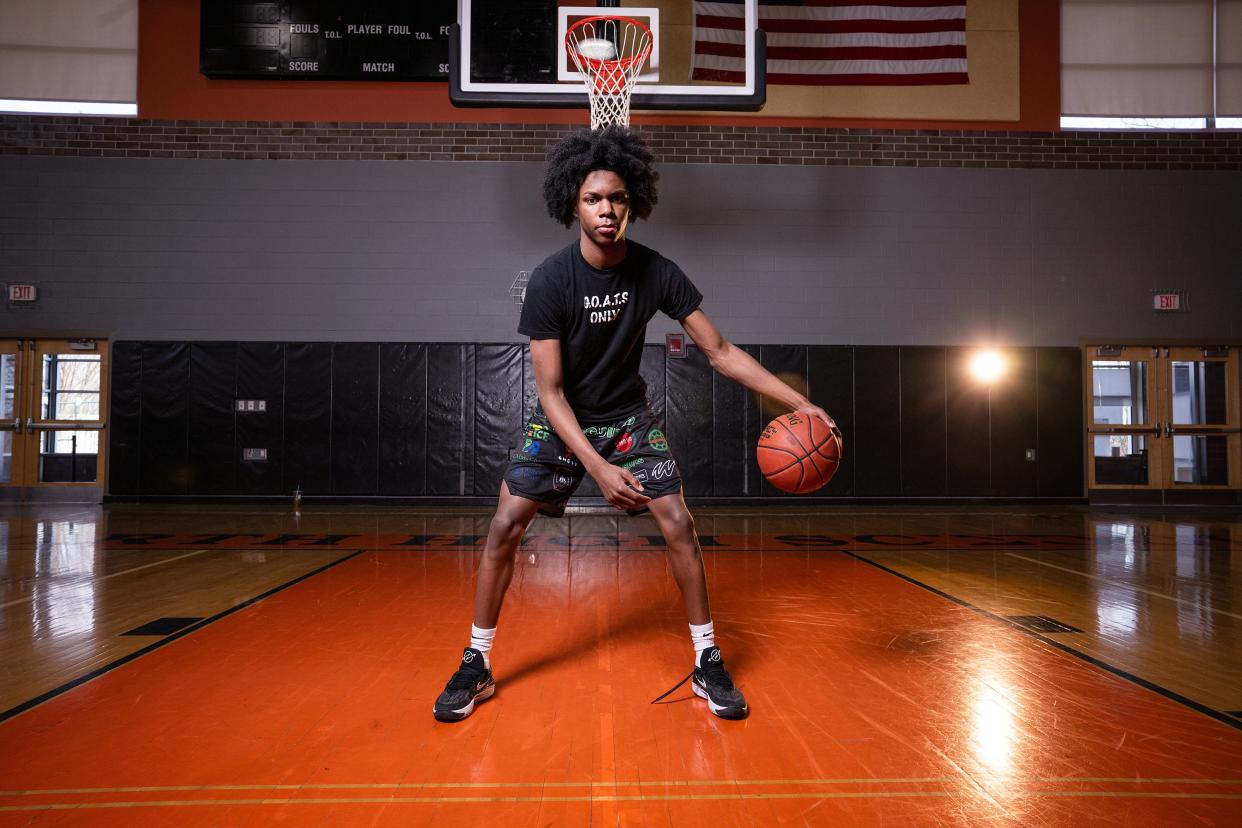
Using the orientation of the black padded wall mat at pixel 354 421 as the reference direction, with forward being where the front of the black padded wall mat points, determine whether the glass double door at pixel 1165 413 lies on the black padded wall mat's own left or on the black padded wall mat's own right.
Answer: on the black padded wall mat's own left

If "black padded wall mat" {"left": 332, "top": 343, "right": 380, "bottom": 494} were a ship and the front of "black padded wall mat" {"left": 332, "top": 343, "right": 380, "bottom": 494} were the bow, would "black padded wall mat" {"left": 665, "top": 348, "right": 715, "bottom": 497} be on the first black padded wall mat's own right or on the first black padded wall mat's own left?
on the first black padded wall mat's own left

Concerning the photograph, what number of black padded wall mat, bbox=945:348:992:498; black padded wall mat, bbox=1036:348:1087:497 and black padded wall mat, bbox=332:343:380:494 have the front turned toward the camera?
3

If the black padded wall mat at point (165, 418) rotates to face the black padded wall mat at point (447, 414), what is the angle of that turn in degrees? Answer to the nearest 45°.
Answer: approximately 45° to its left

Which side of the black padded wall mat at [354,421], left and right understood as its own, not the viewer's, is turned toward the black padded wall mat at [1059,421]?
left

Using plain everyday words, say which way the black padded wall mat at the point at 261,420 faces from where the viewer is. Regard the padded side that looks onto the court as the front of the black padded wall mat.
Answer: facing the viewer

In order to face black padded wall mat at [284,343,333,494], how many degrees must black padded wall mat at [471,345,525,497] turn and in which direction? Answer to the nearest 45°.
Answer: approximately 90° to its right

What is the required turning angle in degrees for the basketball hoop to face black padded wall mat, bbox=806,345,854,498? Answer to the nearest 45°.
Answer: approximately 135° to its left

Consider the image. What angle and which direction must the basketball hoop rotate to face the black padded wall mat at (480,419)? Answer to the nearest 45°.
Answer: approximately 135° to its right

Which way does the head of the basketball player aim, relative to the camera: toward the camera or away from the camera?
toward the camera

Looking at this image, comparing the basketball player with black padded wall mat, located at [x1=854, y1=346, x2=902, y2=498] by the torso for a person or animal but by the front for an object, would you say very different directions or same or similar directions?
same or similar directions

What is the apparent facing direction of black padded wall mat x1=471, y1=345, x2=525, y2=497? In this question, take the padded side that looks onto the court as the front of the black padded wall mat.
toward the camera

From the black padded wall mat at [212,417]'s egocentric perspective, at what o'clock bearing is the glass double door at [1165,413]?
The glass double door is roughly at 10 o'clock from the black padded wall mat.

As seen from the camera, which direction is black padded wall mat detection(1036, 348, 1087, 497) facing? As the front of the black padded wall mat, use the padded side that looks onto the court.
toward the camera

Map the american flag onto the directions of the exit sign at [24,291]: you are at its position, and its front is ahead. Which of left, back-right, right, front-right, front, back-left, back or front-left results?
front-left

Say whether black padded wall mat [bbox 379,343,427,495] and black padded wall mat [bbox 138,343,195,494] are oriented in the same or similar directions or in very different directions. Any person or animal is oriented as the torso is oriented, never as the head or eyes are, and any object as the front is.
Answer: same or similar directions
